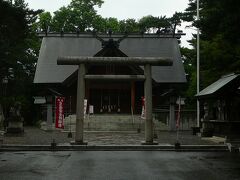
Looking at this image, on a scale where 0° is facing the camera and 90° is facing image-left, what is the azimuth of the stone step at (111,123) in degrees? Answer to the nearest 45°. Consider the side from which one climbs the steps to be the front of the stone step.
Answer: approximately 0°

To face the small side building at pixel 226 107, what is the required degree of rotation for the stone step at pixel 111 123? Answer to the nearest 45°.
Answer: approximately 45° to its left

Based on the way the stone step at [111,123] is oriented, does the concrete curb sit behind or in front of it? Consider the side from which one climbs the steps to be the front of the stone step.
in front
